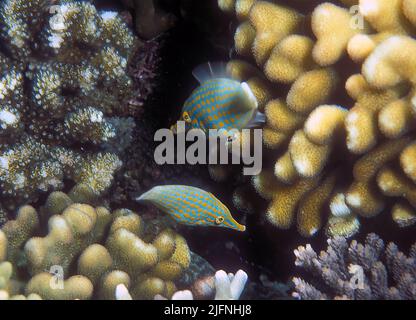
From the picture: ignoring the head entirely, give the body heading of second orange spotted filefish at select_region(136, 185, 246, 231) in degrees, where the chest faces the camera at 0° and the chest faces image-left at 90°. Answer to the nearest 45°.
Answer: approximately 270°

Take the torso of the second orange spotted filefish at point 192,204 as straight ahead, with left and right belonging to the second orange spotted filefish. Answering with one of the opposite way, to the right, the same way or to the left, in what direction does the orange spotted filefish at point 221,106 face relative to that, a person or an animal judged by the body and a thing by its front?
the opposite way

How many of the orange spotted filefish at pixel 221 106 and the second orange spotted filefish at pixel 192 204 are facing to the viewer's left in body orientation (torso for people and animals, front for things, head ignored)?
1

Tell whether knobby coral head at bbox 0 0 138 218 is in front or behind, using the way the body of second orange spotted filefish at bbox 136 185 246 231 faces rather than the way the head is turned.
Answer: behind

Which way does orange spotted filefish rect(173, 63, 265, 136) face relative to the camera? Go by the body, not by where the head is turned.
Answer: to the viewer's left
